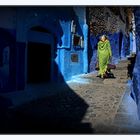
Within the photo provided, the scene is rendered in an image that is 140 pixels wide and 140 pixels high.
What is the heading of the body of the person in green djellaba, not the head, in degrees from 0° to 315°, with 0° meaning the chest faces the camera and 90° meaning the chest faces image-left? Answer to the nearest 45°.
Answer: approximately 0°
